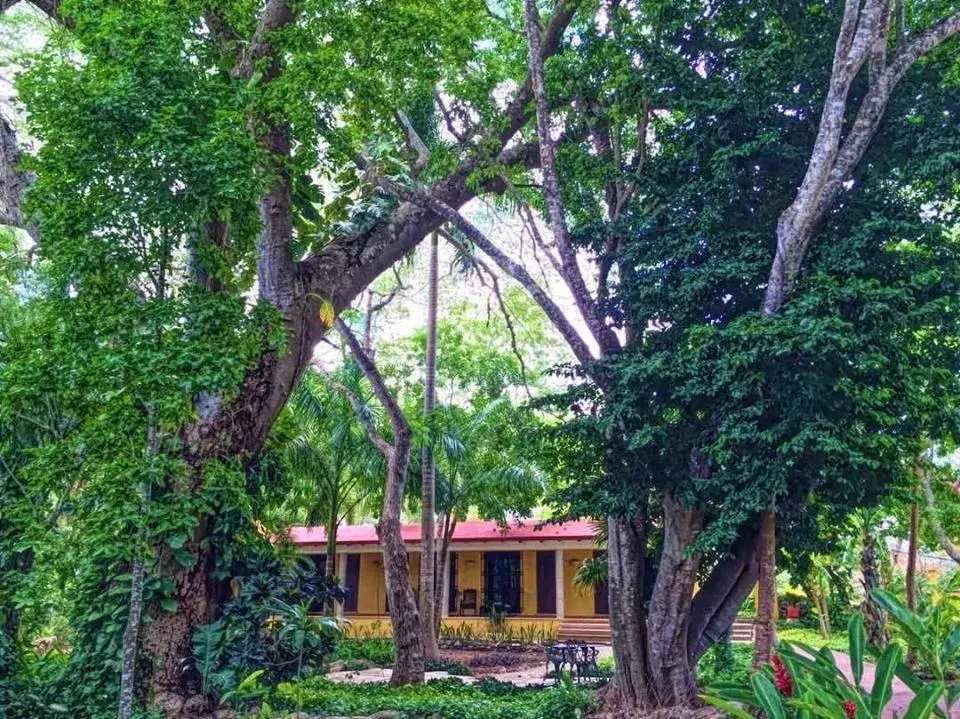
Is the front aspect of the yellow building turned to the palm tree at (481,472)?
yes

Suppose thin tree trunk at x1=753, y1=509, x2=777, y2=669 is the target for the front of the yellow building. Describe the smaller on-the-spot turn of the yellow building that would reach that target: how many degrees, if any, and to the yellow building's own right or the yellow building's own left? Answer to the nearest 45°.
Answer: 0° — it already faces it

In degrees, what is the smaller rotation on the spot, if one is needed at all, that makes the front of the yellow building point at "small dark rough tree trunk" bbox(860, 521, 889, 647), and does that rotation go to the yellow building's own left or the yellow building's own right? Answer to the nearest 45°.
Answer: approximately 45° to the yellow building's own left

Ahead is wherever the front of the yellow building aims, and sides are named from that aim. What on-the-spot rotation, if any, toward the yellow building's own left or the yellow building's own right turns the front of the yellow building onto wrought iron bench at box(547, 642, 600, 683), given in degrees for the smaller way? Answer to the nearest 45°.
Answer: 0° — it already faces it

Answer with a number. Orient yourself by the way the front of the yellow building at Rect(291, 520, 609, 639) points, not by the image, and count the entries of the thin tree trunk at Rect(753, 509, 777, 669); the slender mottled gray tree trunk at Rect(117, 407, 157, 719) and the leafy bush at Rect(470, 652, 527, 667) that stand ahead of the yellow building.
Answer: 3

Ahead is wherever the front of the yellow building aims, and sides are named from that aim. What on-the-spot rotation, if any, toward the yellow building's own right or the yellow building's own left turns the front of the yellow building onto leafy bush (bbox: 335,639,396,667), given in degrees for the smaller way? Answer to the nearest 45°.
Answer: approximately 45° to the yellow building's own right

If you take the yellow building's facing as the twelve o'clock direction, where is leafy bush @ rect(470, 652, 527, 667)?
The leafy bush is roughly at 12 o'clock from the yellow building.

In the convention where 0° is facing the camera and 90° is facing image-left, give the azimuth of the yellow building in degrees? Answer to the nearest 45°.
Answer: approximately 0°
